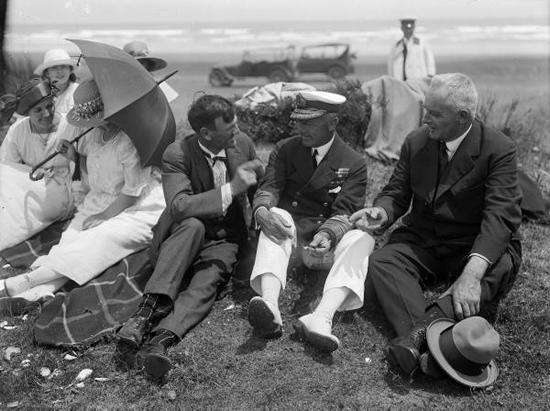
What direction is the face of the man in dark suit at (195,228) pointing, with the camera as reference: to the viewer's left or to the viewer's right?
to the viewer's right

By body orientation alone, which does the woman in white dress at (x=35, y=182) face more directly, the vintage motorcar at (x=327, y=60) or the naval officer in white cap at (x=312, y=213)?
the naval officer in white cap

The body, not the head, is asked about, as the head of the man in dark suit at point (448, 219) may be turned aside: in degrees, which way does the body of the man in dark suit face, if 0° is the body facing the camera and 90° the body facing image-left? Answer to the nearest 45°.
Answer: approximately 45°

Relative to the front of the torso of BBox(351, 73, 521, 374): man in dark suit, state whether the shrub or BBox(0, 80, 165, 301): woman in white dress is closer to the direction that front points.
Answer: the woman in white dress

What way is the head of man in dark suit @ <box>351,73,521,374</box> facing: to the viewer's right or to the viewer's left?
to the viewer's left
